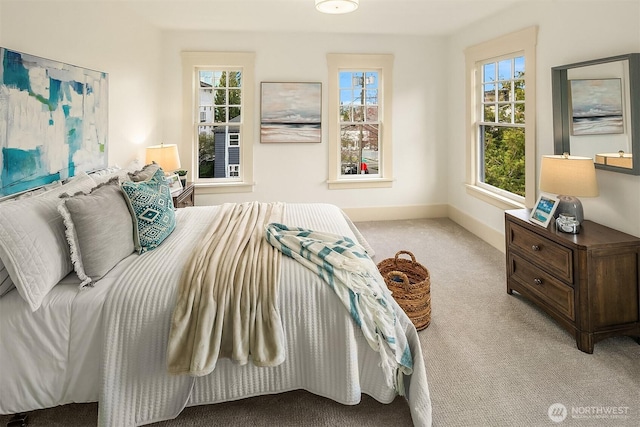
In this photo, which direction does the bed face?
to the viewer's right

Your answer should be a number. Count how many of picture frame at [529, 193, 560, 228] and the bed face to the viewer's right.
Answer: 1

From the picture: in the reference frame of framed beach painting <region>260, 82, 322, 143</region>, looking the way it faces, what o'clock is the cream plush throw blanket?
The cream plush throw blanket is roughly at 12 o'clock from the framed beach painting.

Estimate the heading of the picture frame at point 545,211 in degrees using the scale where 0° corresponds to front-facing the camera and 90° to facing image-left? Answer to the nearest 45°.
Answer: approximately 45°

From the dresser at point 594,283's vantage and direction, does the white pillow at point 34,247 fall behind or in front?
in front

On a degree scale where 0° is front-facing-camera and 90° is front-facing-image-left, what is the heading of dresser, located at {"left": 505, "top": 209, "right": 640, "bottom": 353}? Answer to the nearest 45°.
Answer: approximately 45°

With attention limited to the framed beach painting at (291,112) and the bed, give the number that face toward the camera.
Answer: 1

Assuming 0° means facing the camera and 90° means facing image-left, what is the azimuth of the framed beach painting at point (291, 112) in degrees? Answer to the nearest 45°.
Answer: approximately 0°

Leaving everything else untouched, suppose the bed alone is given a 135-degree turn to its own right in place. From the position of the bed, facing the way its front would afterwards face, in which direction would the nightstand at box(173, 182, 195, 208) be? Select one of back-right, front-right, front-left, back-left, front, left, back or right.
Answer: back-right

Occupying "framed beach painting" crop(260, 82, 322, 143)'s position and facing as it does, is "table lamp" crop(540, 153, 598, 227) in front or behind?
in front

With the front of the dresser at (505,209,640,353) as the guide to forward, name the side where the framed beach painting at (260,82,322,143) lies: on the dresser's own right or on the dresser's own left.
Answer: on the dresser's own right

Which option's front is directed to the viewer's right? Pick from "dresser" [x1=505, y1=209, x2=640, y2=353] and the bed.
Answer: the bed
